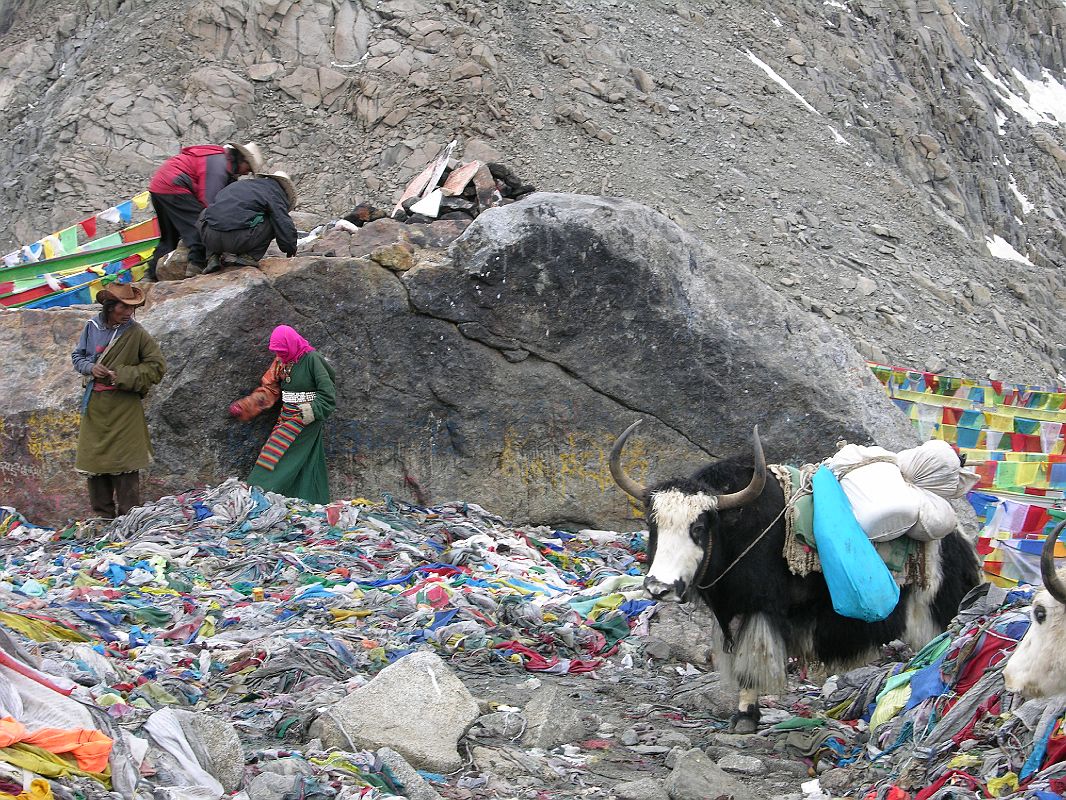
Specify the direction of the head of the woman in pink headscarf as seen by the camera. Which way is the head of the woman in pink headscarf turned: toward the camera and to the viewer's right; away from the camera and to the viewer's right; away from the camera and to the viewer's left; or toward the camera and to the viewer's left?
toward the camera and to the viewer's left

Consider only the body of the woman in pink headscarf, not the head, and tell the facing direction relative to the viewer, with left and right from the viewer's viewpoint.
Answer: facing the viewer and to the left of the viewer

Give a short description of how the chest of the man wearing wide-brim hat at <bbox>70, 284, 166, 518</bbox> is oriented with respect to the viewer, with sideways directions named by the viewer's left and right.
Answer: facing the viewer

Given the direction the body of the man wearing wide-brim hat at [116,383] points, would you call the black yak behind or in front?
in front

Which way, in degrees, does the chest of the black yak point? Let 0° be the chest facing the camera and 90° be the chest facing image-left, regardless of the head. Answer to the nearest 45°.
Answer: approximately 45°

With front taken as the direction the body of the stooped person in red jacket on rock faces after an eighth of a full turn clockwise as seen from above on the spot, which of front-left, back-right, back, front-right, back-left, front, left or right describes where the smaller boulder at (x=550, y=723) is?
front-right

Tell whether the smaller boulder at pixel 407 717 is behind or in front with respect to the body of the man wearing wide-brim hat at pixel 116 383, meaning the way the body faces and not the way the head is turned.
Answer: in front

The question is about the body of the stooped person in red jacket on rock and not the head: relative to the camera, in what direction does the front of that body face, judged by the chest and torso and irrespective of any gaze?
to the viewer's right

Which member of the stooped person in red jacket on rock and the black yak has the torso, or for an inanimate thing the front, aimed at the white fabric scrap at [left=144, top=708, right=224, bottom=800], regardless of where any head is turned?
the black yak

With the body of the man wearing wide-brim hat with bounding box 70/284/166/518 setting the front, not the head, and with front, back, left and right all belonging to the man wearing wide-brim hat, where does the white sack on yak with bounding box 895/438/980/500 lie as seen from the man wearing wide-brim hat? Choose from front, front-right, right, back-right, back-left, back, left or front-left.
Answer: front-left

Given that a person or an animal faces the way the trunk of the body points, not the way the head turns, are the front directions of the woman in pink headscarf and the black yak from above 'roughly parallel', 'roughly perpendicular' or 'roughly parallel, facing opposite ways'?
roughly parallel

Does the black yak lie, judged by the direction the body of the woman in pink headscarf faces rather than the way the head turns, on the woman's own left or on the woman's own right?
on the woman's own left

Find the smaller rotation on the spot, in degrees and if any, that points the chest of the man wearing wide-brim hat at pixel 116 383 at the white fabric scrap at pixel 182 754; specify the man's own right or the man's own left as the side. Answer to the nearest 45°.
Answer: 0° — they already face it
